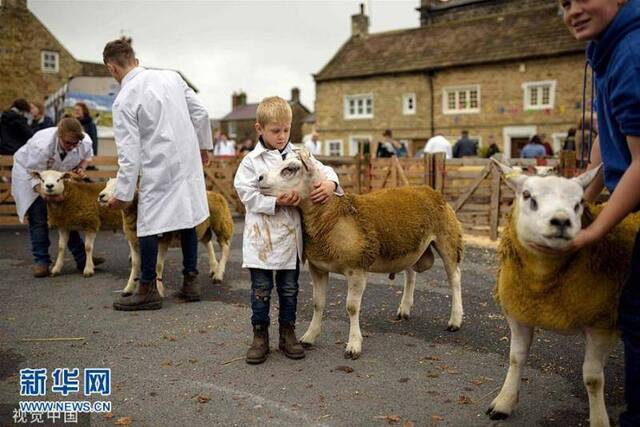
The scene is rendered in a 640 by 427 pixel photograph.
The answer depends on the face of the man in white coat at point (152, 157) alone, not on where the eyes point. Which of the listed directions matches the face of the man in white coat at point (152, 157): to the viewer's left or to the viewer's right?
to the viewer's left

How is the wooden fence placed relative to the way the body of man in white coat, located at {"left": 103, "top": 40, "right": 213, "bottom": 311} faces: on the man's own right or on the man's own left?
on the man's own right

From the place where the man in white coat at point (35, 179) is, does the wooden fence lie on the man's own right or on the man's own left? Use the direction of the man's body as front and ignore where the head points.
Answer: on the man's own left

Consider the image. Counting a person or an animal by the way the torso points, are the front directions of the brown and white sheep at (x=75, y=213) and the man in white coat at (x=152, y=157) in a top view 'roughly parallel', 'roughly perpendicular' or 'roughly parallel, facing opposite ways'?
roughly perpendicular

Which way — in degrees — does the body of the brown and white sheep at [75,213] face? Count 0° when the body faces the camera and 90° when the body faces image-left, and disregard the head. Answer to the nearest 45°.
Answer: approximately 45°
